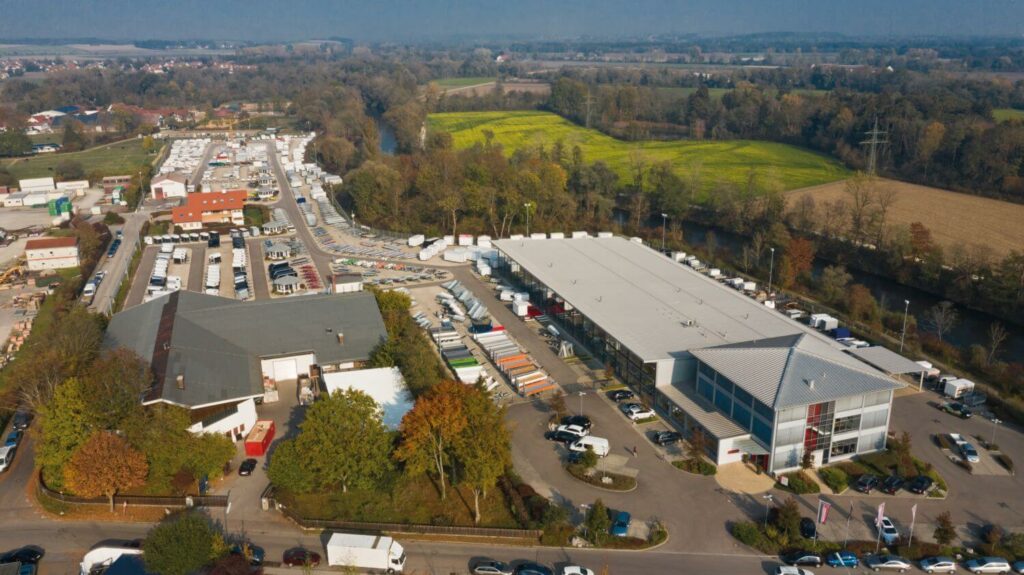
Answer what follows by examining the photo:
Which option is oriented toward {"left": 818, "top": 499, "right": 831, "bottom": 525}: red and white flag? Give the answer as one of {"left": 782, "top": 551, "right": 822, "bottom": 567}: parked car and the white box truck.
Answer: the white box truck

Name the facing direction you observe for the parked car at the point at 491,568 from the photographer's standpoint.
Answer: facing to the right of the viewer

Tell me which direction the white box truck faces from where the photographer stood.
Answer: facing to the right of the viewer

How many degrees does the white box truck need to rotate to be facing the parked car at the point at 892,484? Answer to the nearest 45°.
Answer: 0° — it already faces it

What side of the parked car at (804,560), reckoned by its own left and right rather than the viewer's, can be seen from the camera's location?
left

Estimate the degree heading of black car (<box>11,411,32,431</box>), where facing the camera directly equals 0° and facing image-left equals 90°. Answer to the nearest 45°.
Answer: approximately 0°

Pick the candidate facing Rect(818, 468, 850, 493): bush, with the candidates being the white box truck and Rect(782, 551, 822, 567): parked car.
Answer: the white box truck

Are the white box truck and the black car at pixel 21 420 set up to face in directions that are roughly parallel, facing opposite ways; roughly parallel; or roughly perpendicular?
roughly perpendicular

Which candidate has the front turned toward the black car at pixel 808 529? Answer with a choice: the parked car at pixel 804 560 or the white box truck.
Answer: the white box truck
